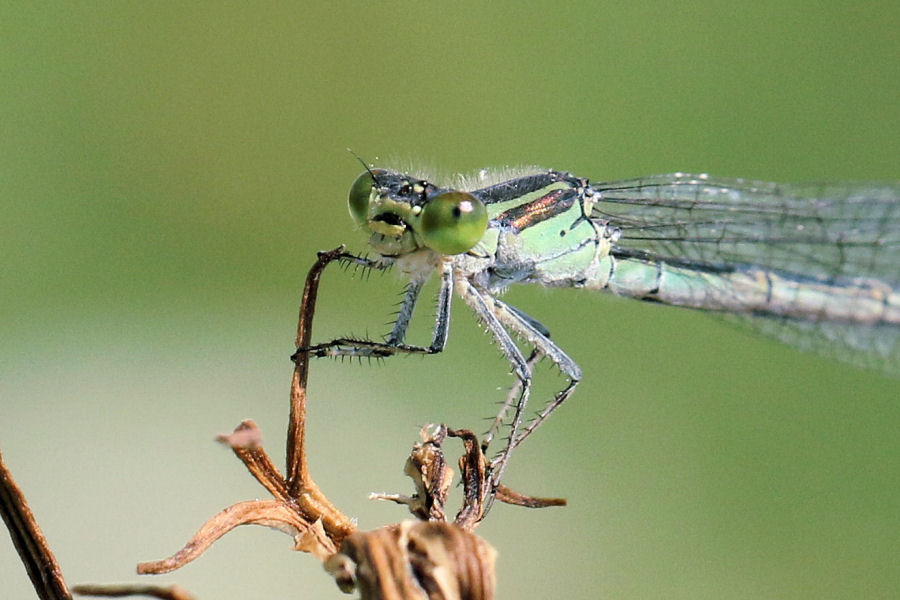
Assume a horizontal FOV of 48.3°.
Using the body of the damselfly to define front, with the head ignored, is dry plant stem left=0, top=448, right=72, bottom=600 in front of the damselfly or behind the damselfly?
in front

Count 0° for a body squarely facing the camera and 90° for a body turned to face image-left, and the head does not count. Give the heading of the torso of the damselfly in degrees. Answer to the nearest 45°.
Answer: approximately 45°

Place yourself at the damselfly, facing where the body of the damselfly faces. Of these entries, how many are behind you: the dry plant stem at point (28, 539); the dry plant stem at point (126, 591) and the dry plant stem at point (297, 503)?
0

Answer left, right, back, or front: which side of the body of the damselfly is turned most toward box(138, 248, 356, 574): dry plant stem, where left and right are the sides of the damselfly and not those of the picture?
front

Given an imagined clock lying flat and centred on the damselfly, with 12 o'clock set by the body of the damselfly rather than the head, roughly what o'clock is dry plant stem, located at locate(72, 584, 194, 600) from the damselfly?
The dry plant stem is roughly at 11 o'clock from the damselfly.
